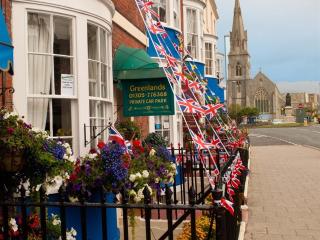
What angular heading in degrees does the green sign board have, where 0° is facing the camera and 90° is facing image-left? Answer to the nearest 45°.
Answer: approximately 0°

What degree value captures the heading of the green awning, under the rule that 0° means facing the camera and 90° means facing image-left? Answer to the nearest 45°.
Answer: approximately 315°

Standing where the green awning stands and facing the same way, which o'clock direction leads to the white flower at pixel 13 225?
The white flower is roughly at 2 o'clock from the green awning.

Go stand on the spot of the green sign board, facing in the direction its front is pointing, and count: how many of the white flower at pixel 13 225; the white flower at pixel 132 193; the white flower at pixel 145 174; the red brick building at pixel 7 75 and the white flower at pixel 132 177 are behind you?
0

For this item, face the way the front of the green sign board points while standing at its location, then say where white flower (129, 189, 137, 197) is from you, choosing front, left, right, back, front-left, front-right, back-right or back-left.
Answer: front

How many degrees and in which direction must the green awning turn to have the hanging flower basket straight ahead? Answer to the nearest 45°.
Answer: approximately 45° to its right

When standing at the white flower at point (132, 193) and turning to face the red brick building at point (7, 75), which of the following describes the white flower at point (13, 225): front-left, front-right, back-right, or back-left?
front-left

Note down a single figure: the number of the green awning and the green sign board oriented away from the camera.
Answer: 0

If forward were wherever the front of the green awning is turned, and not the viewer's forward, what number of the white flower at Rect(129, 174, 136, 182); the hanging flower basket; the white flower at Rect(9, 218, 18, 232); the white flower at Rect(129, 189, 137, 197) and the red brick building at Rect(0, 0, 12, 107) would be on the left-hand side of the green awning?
0

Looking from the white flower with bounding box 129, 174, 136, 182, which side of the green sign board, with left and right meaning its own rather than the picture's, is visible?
front
